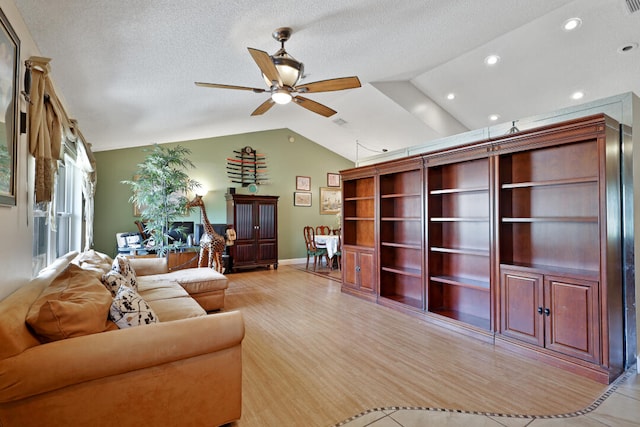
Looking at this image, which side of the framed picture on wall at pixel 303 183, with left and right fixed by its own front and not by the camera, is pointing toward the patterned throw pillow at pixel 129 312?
front

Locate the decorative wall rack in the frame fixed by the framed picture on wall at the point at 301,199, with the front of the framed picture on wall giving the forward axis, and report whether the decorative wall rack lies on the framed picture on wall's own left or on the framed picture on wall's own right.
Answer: on the framed picture on wall's own right

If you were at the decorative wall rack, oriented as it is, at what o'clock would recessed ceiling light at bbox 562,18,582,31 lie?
The recessed ceiling light is roughly at 11 o'clock from the decorative wall rack.

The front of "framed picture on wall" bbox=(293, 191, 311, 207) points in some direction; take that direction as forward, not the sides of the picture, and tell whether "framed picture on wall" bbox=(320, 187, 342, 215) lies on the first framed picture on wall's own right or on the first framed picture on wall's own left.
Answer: on the first framed picture on wall's own left

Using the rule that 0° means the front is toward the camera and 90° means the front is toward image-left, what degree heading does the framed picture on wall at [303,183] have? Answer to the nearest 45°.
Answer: approximately 0°

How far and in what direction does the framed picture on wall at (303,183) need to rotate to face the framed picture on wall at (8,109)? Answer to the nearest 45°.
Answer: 0° — it already faces it

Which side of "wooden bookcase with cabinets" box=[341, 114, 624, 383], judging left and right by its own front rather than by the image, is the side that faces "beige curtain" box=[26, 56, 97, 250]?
front

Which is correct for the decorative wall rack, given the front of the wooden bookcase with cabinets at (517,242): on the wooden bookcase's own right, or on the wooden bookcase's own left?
on the wooden bookcase's own right

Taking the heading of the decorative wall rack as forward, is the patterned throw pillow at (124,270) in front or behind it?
in front

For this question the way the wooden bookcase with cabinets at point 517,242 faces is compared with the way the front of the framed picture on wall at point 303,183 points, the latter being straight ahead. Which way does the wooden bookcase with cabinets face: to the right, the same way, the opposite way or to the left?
to the right

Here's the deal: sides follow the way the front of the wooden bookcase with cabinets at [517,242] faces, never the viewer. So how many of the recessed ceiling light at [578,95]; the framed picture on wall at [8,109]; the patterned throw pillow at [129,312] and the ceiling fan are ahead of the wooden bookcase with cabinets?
3
